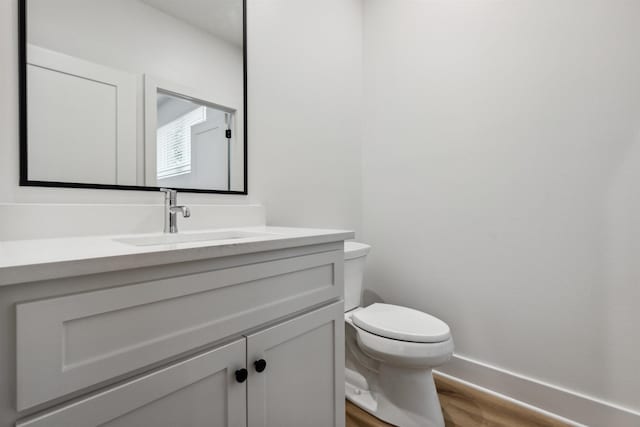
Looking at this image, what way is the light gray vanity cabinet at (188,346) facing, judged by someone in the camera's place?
facing the viewer and to the right of the viewer
